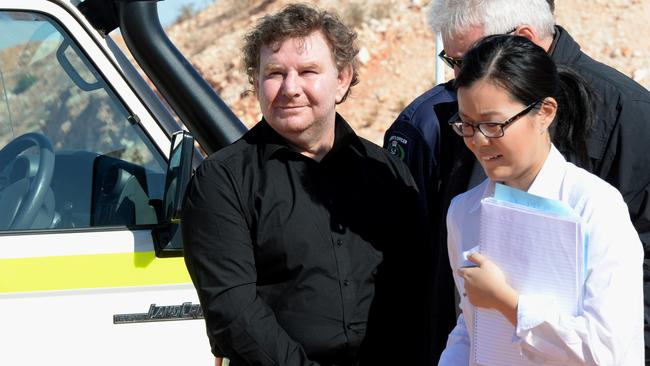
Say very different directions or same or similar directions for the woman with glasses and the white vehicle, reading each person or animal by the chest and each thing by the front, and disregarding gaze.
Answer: very different directions

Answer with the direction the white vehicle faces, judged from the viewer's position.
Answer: facing to the right of the viewer

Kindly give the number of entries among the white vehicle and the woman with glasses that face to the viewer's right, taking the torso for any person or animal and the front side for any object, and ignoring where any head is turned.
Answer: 1

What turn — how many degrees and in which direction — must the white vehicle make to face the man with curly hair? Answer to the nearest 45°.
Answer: approximately 45° to its right

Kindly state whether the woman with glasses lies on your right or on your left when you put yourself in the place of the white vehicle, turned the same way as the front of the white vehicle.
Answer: on your right

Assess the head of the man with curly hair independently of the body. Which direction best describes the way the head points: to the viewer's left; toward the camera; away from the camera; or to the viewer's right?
toward the camera

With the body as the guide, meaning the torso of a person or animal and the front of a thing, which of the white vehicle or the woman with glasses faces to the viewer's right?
the white vehicle

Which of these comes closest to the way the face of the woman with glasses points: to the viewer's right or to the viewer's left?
to the viewer's left

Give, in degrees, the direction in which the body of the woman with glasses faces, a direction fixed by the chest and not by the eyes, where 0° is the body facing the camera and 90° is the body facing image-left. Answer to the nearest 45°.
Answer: approximately 45°
